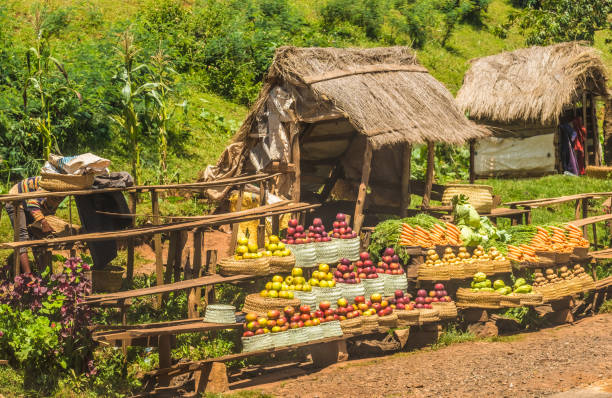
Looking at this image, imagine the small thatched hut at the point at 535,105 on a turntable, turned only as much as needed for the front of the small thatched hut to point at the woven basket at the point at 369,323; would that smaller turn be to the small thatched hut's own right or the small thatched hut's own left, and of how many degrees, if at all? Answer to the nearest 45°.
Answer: approximately 45° to the small thatched hut's own right

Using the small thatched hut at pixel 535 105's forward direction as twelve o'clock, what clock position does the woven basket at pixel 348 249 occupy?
The woven basket is roughly at 2 o'clock from the small thatched hut.

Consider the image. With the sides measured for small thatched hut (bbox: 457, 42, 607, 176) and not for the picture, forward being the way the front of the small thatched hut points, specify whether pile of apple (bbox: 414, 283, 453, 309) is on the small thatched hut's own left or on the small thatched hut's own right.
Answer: on the small thatched hut's own right

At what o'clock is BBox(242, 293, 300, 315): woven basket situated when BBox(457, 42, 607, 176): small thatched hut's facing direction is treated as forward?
The woven basket is roughly at 2 o'clock from the small thatched hut.

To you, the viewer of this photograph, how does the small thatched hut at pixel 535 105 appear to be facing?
facing the viewer and to the right of the viewer

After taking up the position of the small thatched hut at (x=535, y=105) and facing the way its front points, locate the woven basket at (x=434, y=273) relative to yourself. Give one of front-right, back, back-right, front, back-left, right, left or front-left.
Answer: front-right

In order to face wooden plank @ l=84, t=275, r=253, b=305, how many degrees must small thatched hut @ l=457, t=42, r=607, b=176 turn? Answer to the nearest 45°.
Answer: approximately 45° to its right

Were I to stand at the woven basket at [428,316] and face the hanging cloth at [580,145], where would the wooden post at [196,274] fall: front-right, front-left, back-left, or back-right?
back-left

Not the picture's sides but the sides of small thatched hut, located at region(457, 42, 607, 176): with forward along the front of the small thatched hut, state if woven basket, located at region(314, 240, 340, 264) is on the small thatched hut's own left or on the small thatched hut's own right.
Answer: on the small thatched hut's own right

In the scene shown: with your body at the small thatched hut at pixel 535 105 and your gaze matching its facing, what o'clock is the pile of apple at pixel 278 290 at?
The pile of apple is roughly at 2 o'clock from the small thatched hut.

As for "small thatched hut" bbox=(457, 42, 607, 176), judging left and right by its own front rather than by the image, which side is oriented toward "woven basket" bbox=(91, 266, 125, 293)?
right
